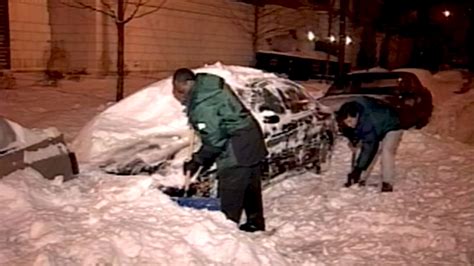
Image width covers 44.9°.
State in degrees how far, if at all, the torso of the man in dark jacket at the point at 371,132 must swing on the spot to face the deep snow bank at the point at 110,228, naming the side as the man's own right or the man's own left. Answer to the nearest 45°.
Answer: approximately 45° to the man's own left

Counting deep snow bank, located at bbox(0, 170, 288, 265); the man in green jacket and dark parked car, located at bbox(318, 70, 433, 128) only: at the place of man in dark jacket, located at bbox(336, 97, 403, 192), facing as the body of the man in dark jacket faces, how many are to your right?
1

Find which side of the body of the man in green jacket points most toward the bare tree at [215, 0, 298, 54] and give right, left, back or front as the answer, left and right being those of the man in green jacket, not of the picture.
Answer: right

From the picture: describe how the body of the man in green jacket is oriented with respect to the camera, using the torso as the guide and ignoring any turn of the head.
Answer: to the viewer's left

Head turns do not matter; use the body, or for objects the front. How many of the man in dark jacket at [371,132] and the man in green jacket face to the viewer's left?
2

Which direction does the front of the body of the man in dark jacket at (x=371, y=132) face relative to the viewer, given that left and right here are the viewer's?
facing to the left of the viewer
